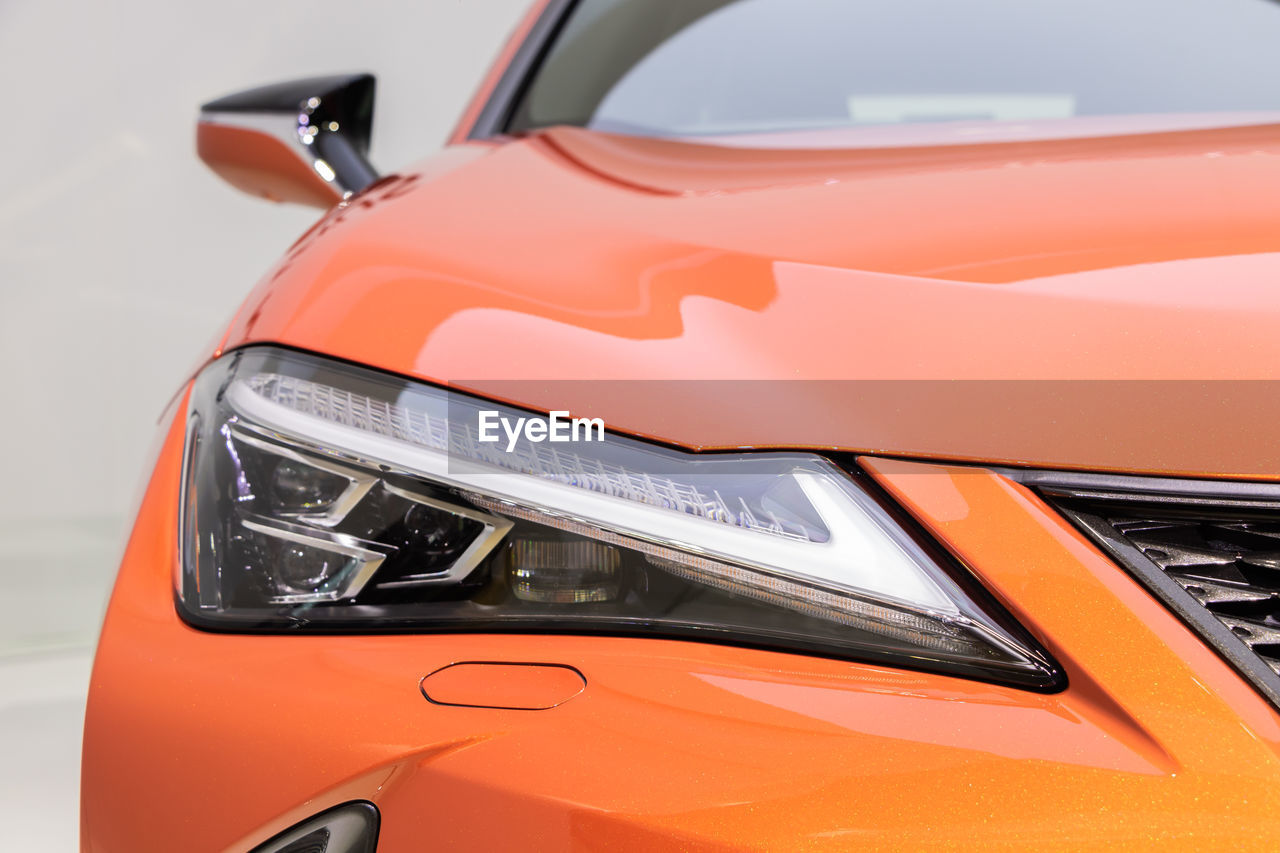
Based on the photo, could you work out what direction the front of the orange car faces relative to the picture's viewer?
facing the viewer
